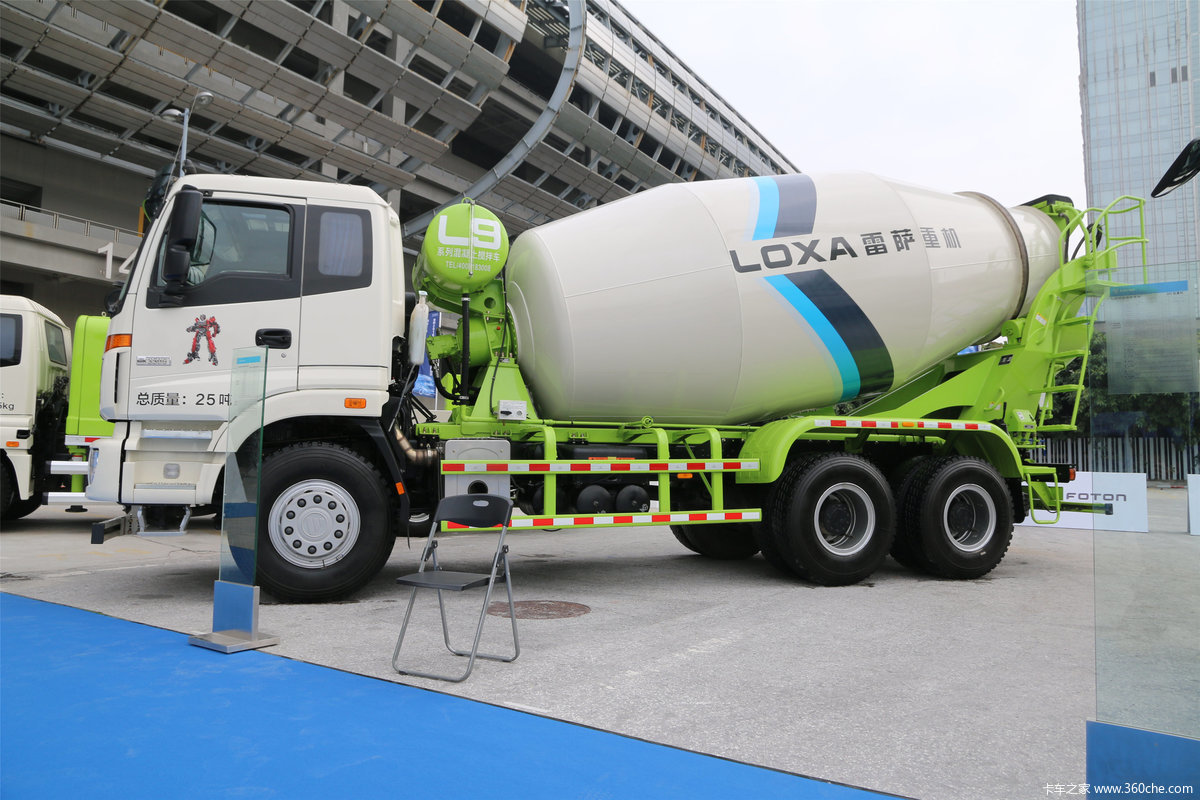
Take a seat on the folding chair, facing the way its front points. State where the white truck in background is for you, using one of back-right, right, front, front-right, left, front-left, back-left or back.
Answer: right

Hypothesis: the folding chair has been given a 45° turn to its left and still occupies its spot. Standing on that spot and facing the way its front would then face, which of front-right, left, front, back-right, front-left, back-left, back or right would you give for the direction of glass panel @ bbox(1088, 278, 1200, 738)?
front-left

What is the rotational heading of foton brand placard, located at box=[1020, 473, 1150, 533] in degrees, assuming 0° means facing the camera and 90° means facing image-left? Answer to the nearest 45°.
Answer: approximately 0°

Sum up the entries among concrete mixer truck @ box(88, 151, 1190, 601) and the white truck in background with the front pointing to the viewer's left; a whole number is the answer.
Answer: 2

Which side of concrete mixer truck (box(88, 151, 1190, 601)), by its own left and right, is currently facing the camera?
left

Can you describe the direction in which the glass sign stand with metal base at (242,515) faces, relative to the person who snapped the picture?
facing the viewer and to the left of the viewer

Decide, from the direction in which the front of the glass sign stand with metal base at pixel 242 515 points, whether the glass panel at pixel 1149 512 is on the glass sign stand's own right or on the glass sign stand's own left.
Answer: on the glass sign stand's own left

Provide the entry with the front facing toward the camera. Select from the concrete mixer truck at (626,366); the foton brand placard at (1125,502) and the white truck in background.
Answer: the foton brand placard

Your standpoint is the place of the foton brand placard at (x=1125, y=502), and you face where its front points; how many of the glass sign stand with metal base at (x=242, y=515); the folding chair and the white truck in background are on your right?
3

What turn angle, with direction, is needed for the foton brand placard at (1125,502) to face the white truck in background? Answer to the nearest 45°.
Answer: approximately 90° to its right
